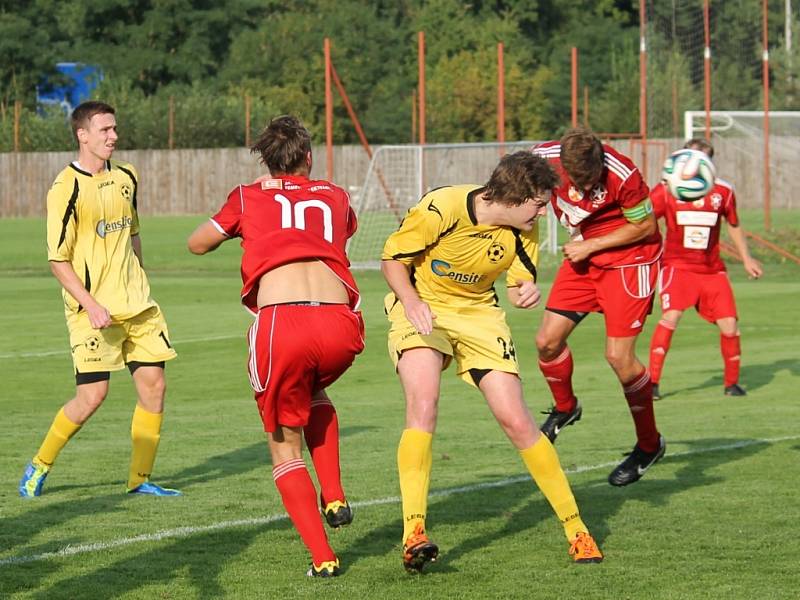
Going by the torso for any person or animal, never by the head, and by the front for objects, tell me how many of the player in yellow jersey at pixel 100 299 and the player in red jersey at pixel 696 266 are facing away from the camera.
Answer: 0

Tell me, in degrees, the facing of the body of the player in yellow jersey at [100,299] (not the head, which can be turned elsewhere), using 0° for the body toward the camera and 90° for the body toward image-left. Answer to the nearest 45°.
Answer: approximately 315°

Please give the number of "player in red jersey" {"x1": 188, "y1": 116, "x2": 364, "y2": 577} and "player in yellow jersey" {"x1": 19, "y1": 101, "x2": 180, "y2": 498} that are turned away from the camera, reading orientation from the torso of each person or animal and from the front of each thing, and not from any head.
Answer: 1

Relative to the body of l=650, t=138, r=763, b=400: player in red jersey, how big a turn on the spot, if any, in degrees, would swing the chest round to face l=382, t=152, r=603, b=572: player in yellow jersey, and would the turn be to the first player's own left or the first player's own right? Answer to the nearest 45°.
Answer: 0° — they already face them

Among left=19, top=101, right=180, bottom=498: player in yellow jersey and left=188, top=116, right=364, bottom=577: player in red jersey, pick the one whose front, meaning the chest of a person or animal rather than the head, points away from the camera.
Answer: the player in red jersey

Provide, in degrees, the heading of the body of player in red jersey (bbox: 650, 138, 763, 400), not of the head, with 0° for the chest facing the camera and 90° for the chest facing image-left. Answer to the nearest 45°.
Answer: approximately 0°

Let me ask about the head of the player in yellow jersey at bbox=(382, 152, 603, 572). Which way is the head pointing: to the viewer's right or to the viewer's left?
to the viewer's right

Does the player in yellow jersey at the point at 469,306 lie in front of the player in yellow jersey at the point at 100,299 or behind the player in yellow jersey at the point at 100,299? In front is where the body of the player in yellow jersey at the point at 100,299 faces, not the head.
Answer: in front

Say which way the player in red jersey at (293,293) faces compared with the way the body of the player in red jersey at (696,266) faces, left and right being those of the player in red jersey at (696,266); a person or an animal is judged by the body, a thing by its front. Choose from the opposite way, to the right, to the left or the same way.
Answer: the opposite way

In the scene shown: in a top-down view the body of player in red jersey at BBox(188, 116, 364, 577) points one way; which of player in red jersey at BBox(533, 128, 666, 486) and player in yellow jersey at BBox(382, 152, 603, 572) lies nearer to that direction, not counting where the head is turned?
the player in red jersey

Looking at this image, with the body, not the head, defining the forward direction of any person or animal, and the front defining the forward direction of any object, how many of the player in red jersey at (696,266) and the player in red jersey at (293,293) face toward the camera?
1

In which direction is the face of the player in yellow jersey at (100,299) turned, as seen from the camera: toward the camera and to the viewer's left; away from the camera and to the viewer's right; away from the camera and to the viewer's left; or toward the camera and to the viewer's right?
toward the camera and to the viewer's right

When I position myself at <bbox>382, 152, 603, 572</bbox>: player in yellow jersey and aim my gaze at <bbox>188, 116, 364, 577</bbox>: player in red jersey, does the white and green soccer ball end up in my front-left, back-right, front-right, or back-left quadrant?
back-right

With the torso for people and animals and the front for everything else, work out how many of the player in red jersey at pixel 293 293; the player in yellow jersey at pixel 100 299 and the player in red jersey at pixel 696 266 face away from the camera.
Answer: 1

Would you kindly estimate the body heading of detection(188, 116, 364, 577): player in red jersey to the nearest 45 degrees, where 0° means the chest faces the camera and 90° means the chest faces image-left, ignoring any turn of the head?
approximately 180°
